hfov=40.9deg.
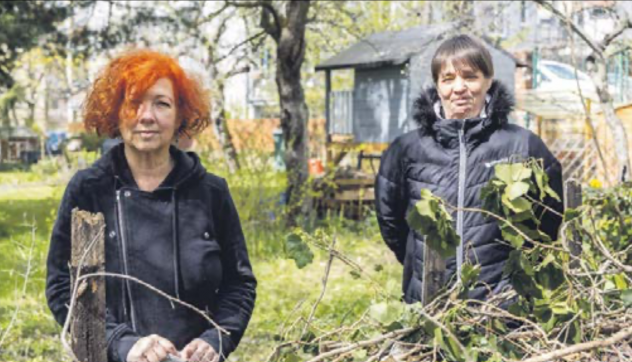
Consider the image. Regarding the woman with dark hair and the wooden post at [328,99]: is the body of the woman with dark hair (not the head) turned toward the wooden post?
no

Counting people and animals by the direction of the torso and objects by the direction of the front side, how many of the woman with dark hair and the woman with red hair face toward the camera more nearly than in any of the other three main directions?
2

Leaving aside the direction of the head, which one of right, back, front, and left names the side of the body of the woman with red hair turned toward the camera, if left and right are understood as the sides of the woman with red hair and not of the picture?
front

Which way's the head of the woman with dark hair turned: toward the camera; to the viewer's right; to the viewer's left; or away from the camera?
toward the camera

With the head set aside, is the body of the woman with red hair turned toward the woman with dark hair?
no

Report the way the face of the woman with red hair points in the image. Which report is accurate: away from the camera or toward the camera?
toward the camera

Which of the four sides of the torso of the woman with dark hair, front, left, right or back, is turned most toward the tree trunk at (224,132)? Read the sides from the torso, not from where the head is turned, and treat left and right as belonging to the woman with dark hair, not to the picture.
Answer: back

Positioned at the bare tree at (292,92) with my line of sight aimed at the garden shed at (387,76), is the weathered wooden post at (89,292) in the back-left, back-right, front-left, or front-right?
back-right

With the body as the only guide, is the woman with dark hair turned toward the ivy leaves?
yes

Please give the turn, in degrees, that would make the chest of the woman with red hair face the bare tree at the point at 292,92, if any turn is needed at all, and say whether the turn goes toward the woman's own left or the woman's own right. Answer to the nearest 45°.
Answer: approximately 180°

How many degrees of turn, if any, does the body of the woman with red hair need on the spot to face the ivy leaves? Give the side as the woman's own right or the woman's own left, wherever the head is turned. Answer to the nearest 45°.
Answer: approximately 45° to the woman's own left

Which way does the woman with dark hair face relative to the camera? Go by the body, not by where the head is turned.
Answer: toward the camera

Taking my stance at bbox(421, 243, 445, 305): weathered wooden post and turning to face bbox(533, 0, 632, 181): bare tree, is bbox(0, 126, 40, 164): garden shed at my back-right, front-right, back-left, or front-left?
front-left

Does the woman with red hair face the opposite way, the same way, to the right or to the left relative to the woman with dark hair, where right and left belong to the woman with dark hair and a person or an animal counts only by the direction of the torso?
the same way

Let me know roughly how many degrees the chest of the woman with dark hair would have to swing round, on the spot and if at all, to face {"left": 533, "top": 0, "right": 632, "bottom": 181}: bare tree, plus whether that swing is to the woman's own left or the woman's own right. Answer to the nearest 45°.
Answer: approximately 180°

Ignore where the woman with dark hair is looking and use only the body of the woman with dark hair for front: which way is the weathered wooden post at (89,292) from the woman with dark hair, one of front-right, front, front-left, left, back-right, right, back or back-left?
front-right

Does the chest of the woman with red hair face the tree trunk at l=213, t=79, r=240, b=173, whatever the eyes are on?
no
